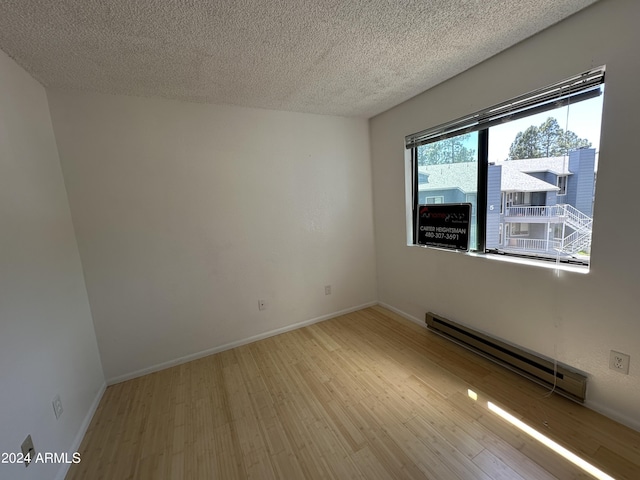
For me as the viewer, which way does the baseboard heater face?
facing the viewer and to the left of the viewer
